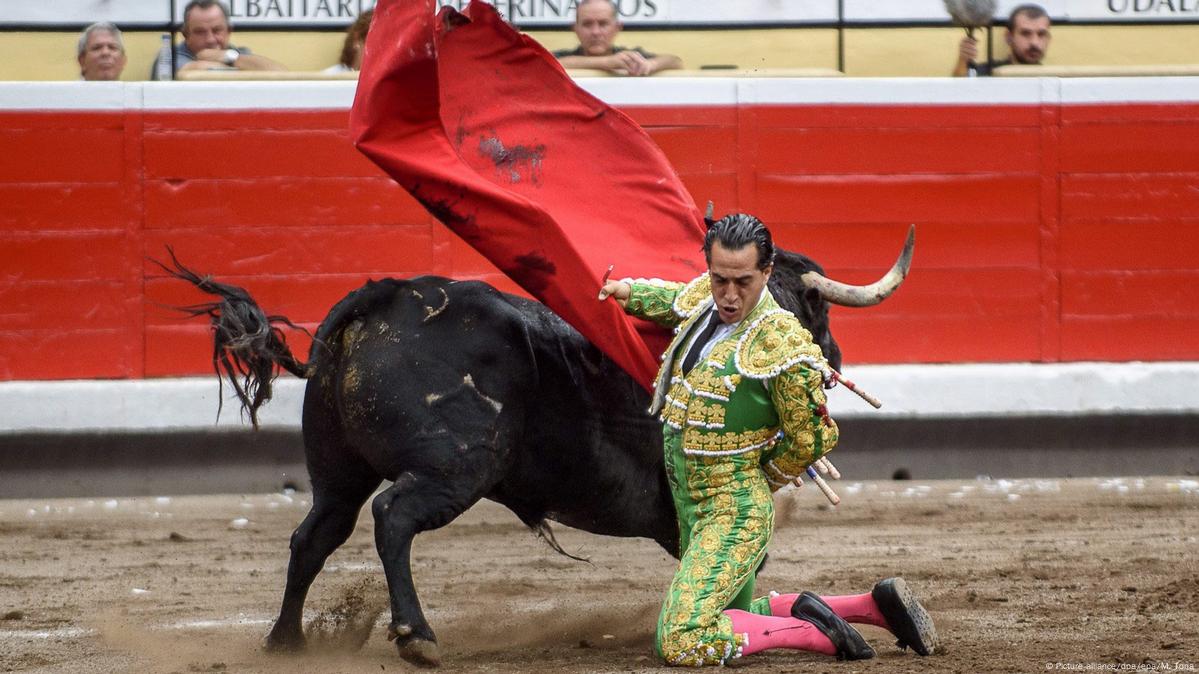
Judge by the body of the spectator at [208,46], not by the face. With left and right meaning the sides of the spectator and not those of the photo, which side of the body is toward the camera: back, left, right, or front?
front

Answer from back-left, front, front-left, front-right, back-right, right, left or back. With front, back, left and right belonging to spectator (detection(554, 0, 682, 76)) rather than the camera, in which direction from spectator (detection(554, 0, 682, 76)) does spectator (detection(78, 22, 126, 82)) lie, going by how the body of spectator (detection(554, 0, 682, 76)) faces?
right

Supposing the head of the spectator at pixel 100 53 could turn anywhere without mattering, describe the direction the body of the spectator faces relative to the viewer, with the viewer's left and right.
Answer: facing the viewer

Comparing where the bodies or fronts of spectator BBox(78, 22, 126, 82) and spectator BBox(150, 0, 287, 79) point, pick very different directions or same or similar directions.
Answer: same or similar directions

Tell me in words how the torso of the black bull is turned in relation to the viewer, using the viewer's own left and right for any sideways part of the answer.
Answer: facing away from the viewer and to the right of the viewer

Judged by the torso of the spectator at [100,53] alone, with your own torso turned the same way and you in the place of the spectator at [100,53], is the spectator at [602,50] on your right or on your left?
on your left

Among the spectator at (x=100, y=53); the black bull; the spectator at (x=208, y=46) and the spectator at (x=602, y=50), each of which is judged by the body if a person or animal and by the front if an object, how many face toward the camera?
3

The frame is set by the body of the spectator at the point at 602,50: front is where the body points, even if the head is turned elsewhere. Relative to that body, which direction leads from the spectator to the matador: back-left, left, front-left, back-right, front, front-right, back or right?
front

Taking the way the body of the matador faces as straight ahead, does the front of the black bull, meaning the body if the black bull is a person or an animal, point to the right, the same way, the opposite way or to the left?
the opposite way

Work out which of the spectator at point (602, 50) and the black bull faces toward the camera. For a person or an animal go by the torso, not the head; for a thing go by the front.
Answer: the spectator

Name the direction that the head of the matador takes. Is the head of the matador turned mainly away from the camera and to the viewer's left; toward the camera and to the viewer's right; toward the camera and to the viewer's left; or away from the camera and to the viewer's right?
toward the camera and to the viewer's left

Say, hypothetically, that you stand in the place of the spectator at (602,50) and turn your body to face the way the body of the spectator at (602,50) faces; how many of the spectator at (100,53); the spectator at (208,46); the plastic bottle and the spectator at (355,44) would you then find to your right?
4

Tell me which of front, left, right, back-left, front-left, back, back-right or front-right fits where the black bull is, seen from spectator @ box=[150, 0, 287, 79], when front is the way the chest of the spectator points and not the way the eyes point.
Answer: front

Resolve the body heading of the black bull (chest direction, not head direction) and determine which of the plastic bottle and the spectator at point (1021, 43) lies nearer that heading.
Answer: the spectator

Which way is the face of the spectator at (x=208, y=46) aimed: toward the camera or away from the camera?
toward the camera

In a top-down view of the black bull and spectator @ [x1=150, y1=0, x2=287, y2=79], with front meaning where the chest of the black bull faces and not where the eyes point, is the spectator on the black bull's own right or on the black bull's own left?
on the black bull's own left
